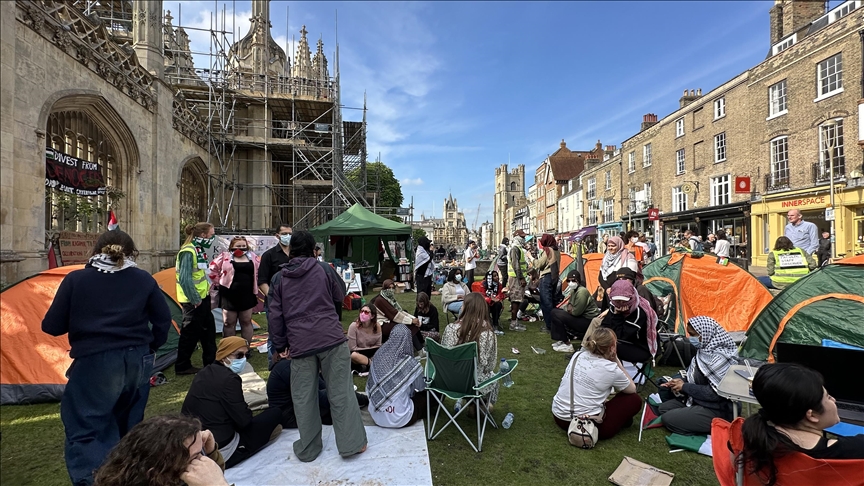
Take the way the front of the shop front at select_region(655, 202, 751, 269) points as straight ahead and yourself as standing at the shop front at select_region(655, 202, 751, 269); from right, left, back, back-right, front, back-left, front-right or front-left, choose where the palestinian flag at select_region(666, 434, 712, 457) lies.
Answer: front-left

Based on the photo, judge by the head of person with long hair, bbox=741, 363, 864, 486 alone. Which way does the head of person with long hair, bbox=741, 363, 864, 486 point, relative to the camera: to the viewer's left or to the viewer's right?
to the viewer's right

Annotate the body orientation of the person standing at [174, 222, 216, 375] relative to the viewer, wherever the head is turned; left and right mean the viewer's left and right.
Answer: facing to the right of the viewer

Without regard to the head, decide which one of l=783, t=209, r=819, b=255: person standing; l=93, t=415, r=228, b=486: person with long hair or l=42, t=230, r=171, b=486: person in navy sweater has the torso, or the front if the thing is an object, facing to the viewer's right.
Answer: the person with long hair

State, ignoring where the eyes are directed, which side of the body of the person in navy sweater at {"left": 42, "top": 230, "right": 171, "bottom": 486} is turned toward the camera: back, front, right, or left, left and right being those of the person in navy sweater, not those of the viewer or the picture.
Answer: back

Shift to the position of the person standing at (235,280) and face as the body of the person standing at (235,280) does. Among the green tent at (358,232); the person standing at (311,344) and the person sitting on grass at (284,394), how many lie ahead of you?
2

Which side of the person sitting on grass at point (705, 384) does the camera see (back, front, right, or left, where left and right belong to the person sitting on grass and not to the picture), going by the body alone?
left

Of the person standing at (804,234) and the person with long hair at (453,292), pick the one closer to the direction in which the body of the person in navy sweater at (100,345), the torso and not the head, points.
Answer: the person with long hair

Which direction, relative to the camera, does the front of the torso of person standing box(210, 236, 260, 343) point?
toward the camera

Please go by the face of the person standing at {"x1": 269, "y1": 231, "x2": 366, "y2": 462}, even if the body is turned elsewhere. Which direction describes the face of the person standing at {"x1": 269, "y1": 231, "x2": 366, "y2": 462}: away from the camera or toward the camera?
away from the camera

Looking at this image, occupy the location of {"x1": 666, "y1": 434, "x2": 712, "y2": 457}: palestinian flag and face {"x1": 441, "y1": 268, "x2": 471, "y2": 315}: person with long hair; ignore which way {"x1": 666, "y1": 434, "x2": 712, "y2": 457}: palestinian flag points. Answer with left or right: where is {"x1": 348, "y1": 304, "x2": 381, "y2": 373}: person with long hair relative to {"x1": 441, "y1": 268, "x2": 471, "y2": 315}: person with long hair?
left

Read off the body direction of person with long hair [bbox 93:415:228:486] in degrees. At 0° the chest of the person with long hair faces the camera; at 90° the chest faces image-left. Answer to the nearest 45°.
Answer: approximately 270°

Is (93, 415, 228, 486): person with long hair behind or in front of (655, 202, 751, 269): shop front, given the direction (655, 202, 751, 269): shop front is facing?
in front

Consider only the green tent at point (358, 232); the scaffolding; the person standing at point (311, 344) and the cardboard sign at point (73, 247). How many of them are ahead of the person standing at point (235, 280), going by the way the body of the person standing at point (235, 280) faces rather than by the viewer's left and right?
1

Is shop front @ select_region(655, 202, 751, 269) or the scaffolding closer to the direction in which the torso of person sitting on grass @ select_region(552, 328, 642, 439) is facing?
the shop front
